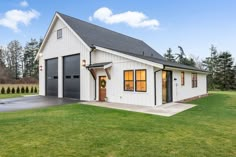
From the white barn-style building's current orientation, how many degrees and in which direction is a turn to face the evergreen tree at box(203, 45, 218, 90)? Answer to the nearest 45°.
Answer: approximately 180°

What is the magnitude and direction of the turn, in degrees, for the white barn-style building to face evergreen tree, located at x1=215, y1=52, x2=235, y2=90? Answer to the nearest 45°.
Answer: approximately 180°

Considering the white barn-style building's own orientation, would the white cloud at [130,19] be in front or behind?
behind
